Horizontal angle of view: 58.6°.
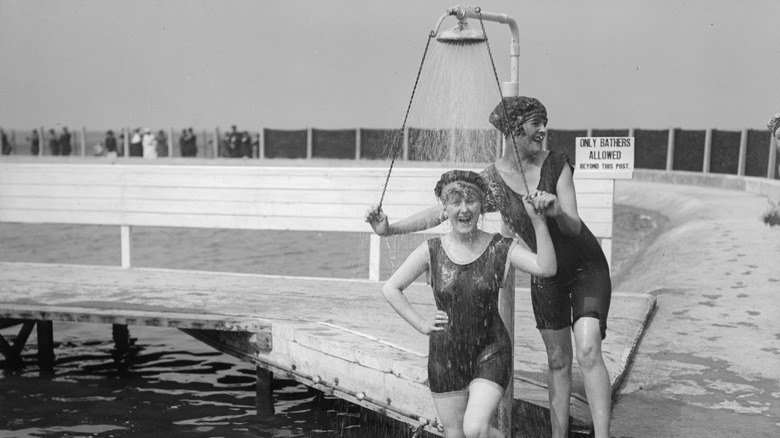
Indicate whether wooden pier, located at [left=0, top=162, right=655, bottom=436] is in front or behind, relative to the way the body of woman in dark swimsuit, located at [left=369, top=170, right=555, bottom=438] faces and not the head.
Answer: behind

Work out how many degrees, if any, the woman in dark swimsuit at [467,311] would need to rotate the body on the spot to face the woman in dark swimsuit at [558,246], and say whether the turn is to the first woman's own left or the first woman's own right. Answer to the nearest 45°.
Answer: approximately 135° to the first woman's own left

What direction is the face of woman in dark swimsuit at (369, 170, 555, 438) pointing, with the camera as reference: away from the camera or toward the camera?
toward the camera

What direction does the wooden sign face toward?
toward the camera

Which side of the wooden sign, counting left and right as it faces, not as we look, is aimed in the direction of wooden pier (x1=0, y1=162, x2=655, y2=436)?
right

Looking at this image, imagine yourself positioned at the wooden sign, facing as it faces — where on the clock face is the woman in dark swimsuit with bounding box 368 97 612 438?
The woman in dark swimsuit is roughly at 12 o'clock from the wooden sign.

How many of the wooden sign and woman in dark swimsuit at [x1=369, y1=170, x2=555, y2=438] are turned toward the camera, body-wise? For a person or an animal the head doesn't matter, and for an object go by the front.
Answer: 2

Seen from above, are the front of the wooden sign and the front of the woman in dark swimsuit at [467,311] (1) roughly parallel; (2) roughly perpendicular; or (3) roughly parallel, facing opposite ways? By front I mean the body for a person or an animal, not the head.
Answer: roughly parallel

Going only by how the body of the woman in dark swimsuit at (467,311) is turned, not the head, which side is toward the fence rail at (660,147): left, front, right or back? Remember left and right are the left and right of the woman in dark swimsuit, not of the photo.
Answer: back
